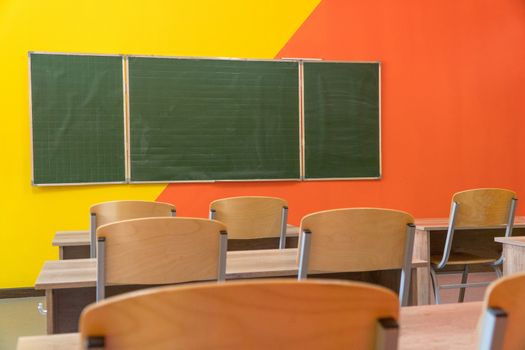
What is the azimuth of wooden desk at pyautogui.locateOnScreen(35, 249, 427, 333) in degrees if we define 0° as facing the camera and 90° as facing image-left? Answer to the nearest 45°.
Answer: approximately 0°

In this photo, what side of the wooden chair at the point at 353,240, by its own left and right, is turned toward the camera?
back

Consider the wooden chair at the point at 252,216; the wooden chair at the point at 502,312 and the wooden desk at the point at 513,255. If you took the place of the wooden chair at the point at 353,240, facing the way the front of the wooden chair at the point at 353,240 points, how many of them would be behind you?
1

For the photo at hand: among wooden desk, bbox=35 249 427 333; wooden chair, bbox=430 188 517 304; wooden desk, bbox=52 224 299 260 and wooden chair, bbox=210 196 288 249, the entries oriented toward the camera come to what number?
2

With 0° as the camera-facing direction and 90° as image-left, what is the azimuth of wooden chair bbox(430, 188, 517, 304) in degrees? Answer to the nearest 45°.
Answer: approximately 135°

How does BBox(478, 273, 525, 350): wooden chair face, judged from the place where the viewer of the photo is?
facing away from the viewer and to the left of the viewer

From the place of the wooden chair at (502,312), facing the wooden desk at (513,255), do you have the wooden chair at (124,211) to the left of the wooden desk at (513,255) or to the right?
left

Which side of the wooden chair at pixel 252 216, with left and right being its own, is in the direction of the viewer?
back
